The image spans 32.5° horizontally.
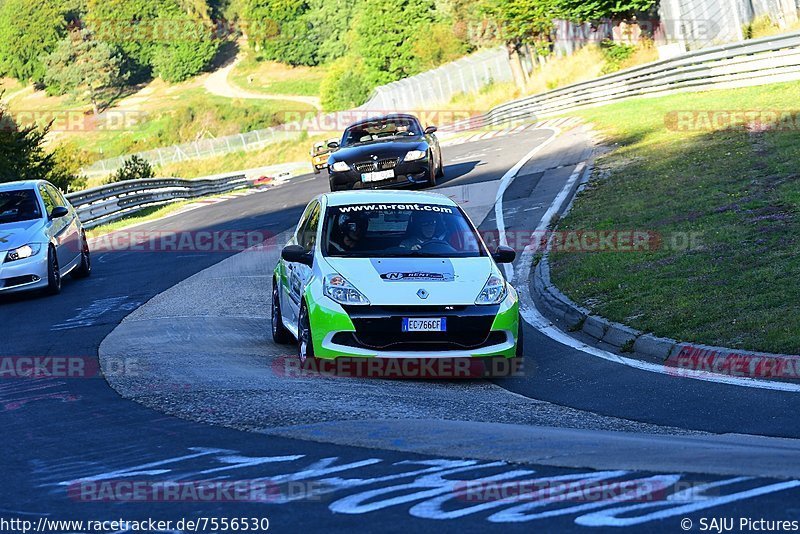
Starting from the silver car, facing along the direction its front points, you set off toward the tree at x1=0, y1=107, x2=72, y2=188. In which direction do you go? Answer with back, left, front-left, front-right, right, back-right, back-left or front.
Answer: back-right

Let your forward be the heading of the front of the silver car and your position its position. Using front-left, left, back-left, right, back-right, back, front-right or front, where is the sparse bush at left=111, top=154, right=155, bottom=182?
back-right

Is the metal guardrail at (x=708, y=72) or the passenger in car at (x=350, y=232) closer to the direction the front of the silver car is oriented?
the passenger in car

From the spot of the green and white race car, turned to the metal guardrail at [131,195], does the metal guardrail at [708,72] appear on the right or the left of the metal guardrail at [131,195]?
right

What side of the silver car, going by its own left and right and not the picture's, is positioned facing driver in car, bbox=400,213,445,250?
left

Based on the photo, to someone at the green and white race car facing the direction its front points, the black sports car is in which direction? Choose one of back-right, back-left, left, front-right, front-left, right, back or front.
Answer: back

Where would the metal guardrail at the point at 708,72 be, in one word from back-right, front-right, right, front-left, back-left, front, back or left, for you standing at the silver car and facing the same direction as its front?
back

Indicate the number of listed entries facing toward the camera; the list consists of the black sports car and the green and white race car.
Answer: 2

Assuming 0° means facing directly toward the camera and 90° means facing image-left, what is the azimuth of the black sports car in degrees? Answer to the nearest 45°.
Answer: approximately 0°
